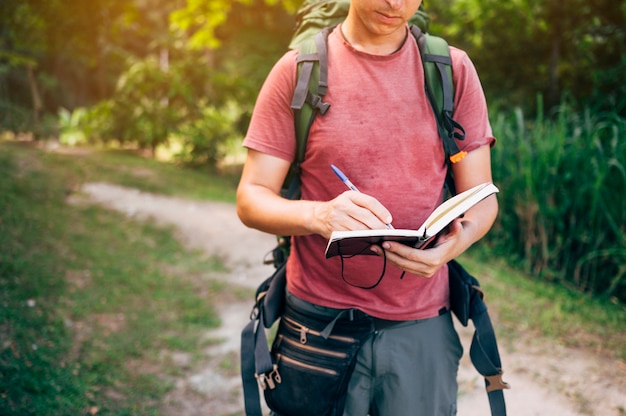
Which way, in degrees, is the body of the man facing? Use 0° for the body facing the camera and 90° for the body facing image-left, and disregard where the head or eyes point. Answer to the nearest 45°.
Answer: approximately 0°
